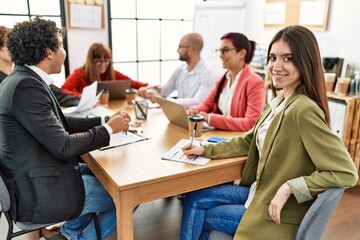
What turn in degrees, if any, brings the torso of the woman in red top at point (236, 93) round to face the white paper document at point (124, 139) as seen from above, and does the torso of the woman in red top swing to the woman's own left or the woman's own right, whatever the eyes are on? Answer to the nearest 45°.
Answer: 0° — they already face it

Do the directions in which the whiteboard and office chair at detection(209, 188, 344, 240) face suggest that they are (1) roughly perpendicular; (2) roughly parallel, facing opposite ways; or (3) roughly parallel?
roughly perpendicular

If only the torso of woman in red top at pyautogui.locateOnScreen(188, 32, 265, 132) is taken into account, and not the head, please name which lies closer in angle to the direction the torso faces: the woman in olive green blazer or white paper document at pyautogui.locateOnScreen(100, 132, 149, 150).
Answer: the white paper document

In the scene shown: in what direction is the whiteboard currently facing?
toward the camera

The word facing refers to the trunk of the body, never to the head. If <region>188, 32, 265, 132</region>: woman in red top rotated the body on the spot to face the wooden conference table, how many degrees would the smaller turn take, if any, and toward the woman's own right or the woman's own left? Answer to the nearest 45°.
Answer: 0° — they already face it

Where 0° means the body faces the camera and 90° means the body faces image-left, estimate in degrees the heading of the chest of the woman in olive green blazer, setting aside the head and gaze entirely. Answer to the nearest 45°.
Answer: approximately 45°

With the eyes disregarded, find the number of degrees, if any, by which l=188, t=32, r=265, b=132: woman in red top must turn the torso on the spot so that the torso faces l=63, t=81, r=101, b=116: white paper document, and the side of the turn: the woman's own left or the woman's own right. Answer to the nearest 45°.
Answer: approximately 45° to the woman's own right

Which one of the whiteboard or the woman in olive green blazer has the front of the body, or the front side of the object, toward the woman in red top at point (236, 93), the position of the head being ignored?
the whiteboard

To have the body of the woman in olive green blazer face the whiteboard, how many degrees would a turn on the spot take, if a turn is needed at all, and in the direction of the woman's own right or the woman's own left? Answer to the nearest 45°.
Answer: approximately 135° to the woman's own right

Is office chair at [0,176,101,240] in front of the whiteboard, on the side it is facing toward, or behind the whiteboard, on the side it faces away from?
in front

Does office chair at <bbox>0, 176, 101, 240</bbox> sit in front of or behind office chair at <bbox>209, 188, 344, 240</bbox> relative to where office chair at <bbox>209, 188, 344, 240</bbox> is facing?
in front

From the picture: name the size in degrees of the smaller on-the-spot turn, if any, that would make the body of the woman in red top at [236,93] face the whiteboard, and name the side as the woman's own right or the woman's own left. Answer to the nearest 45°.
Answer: approximately 135° to the woman's own right

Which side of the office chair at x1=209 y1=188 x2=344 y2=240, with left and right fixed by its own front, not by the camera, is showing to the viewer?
left

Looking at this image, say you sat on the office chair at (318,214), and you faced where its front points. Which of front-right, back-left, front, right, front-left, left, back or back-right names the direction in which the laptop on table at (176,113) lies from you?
front-right

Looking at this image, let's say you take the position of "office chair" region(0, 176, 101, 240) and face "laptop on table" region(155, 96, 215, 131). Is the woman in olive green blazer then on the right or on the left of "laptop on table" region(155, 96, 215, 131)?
right

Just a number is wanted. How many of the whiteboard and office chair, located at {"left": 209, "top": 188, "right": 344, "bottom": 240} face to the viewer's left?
1
